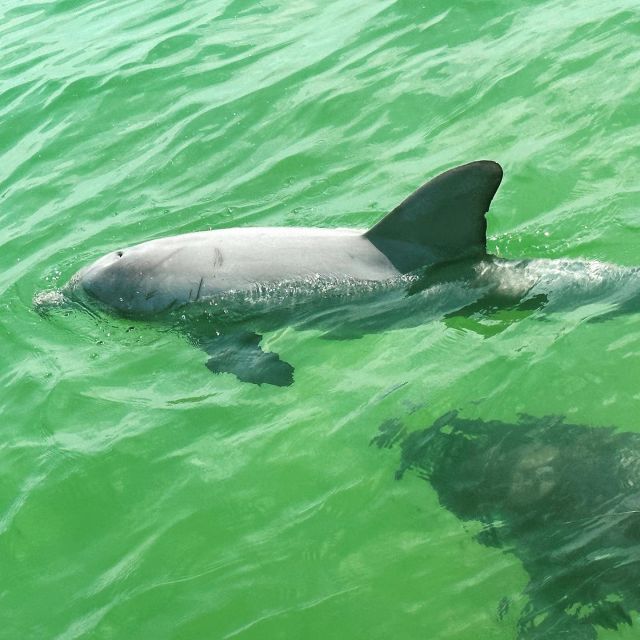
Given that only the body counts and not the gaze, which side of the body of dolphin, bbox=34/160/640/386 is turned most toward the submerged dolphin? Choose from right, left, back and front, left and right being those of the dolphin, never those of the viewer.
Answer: left

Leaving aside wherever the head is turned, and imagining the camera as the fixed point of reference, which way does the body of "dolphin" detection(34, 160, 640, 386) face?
to the viewer's left
